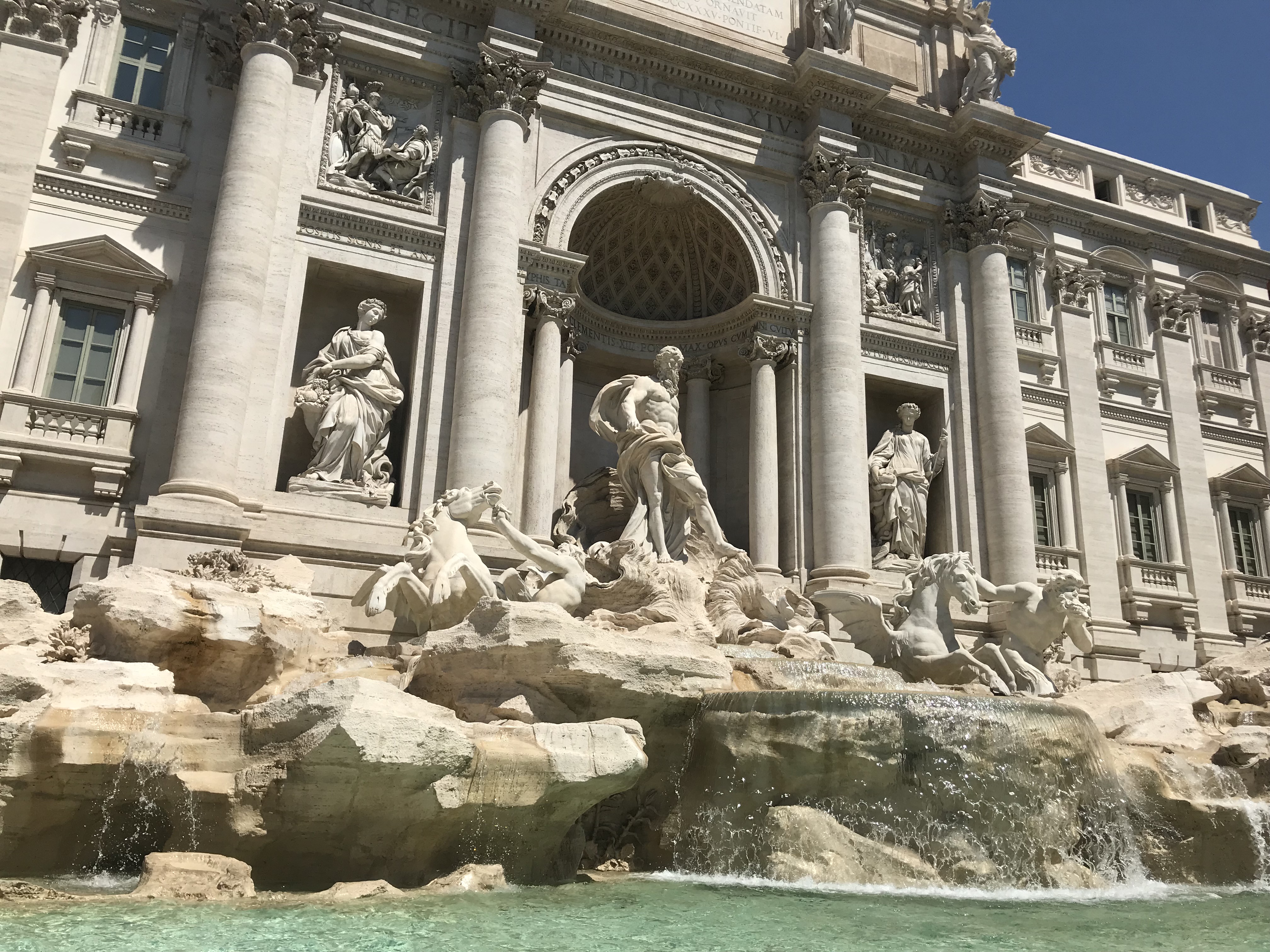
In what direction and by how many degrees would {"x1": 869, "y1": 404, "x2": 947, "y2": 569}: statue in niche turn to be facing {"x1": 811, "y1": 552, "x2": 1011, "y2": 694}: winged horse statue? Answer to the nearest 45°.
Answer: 0° — it already faces it

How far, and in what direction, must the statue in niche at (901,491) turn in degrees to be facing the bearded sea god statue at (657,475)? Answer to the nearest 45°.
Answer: approximately 45° to its right

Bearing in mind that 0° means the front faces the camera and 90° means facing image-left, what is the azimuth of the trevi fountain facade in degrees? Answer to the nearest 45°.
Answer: approximately 315°
